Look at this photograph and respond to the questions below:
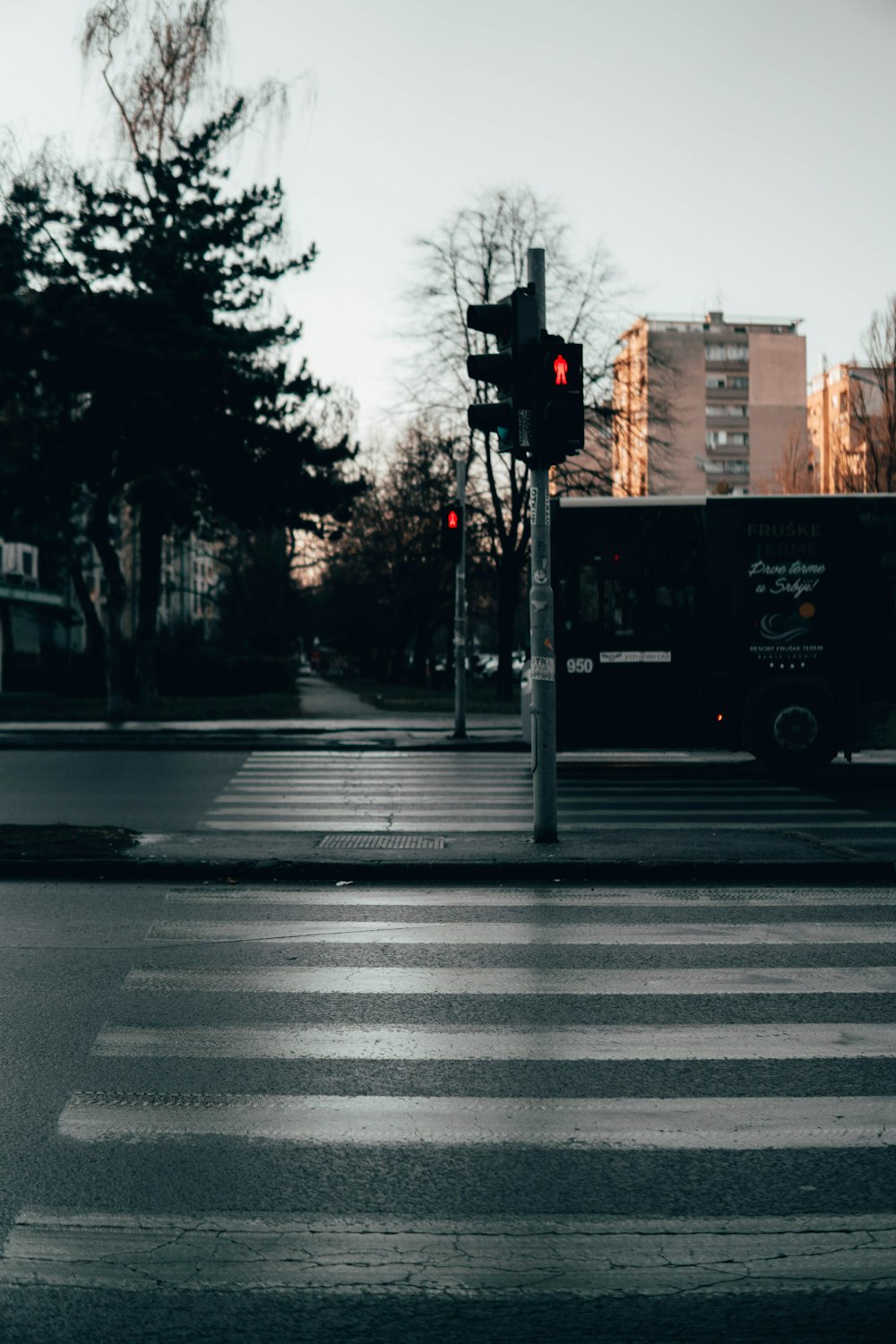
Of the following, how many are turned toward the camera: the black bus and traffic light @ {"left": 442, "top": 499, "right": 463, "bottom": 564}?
1

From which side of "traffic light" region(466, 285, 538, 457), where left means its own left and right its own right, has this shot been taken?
left

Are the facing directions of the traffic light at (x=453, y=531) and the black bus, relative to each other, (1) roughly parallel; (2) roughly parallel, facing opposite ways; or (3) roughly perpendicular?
roughly perpendicular

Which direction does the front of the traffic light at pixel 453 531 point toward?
toward the camera

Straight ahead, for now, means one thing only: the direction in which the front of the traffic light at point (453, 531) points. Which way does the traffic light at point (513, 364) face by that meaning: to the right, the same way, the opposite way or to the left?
to the right

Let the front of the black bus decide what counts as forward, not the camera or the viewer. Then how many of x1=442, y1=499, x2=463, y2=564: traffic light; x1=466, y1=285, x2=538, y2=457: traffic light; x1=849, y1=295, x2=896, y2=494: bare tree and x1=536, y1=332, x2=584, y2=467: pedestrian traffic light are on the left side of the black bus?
2

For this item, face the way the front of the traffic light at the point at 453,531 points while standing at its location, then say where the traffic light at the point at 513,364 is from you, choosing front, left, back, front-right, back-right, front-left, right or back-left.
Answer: front

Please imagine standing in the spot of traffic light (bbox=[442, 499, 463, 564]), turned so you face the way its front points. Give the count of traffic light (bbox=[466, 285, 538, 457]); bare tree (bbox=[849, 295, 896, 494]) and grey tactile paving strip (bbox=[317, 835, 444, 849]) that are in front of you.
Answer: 2

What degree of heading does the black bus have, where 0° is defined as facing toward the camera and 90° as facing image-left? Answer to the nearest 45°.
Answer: approximately 90°

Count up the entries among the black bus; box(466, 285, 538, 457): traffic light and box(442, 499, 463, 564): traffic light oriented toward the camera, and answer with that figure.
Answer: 1

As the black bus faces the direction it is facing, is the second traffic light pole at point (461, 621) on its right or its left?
on its right

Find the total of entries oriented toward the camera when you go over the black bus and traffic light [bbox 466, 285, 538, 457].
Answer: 0

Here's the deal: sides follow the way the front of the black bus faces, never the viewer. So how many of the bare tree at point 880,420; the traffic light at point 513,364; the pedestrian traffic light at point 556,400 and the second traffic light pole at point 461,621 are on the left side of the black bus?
2

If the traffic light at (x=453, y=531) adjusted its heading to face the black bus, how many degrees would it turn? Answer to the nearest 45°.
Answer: approximately 45° to its left

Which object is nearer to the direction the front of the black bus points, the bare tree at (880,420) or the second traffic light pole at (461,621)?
the second traffic light pole

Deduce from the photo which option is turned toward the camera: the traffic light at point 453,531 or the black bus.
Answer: the traffic light
